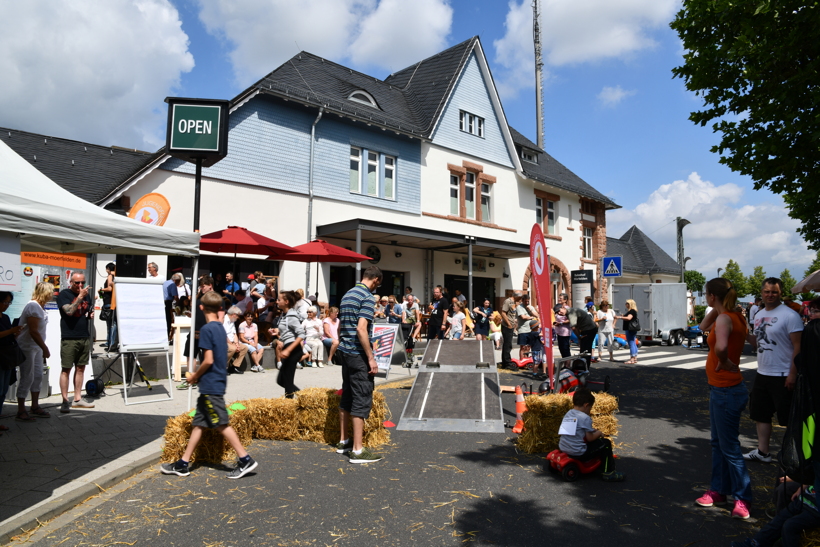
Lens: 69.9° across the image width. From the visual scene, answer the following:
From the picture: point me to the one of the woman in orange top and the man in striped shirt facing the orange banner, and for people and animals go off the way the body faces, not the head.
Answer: the woman in orange top

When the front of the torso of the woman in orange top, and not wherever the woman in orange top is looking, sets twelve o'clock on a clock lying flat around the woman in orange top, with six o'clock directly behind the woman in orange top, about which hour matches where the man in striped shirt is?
The man in striped shirt is roughly at 12 o'clock from the woman in orange top.

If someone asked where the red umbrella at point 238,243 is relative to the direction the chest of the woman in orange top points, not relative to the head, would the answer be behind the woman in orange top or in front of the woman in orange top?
in front

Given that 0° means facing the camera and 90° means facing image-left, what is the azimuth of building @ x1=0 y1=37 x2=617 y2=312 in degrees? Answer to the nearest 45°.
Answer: approximately 315°

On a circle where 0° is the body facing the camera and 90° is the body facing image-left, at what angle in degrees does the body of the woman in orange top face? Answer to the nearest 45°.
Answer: approximately 90°

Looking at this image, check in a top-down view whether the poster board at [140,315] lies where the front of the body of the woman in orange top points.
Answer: yes
